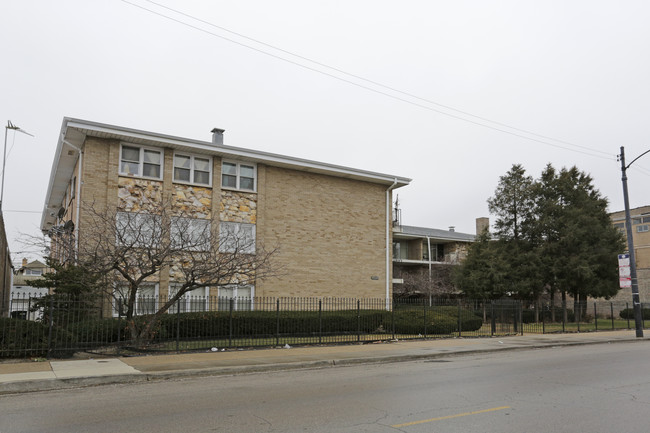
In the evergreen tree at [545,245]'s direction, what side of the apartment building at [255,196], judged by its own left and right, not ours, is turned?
left

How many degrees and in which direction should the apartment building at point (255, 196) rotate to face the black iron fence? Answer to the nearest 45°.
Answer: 0° — it already faces it

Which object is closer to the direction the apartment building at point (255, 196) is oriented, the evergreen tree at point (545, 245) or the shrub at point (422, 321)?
the shrub

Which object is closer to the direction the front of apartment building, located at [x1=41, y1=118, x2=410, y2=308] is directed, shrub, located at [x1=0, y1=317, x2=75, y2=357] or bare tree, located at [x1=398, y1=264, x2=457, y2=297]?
the shrub

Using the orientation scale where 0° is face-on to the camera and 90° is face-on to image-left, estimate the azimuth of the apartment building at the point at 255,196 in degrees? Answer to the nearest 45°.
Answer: approximately 0°

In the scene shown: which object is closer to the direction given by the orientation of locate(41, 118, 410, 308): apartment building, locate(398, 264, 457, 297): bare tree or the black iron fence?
the black iron fence

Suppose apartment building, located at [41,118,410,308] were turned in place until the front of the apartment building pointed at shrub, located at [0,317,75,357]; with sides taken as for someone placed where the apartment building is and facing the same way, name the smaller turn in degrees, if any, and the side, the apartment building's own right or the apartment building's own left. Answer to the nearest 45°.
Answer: approximately 45° to the apartment building's own right

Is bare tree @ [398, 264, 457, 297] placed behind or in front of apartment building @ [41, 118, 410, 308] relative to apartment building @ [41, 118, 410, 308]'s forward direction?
behind
